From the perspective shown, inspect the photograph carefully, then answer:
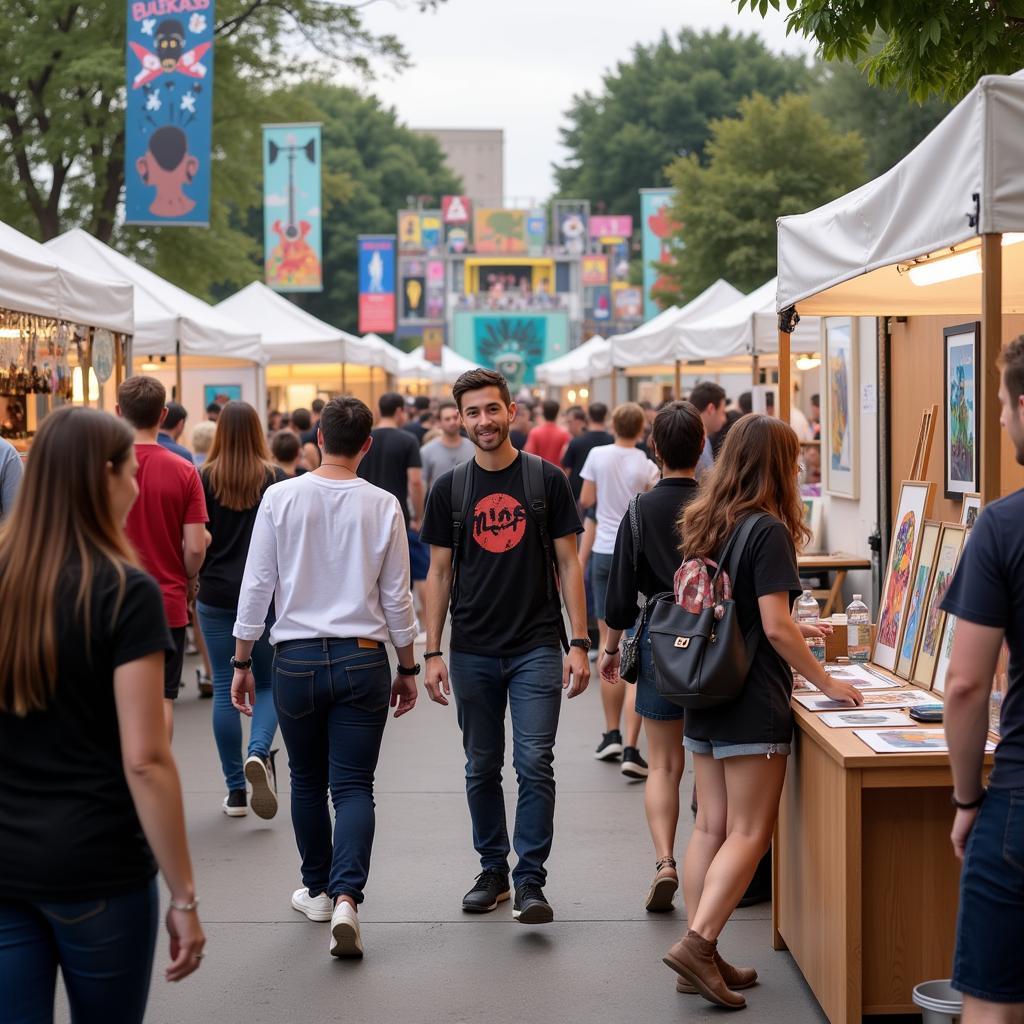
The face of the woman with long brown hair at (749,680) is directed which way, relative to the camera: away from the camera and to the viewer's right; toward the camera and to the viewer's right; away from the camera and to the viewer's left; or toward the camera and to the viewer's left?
away from the camera and to the viewer's right

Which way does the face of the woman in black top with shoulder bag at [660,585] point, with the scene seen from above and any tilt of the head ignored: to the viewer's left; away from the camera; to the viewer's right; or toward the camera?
away from the camera

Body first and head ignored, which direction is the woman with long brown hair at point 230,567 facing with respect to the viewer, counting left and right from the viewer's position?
facing away from the viewer

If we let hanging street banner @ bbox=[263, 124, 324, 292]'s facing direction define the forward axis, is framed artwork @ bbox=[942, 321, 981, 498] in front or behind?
in front

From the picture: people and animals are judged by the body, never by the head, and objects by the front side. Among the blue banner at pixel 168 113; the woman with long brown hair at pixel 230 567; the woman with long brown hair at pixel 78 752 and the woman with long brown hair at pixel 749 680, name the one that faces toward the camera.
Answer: the blue banner

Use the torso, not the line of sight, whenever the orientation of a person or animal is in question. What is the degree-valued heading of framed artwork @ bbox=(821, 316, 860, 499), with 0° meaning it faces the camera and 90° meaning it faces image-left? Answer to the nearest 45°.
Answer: approximately 45°

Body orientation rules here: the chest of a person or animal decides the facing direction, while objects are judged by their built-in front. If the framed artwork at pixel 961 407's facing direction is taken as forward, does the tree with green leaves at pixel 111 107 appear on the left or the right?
on its right

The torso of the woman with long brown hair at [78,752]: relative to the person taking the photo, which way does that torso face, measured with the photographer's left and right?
facing away from the viewer and to the right of the viewer

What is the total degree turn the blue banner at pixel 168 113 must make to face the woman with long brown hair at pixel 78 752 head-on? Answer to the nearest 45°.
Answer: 0° — it already faces them

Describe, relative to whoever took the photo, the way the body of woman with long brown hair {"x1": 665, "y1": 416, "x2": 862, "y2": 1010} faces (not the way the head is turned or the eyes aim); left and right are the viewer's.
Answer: facing away from the viewer and to the right of the viewer

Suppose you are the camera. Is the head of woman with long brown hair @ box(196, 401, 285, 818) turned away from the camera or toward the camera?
away from the camera

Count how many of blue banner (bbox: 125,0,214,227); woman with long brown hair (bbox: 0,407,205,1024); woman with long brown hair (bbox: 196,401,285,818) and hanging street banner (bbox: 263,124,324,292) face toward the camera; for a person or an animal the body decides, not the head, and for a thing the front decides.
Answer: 2

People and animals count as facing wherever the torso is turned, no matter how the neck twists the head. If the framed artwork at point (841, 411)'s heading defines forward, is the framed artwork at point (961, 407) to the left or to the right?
on its left

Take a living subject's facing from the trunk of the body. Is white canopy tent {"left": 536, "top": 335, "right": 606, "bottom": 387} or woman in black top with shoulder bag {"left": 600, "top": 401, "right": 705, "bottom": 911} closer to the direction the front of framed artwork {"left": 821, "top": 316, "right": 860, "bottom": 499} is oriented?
the woman in black top with shoulder bag
